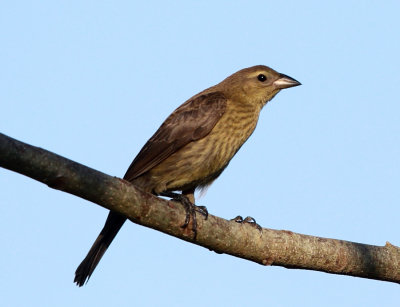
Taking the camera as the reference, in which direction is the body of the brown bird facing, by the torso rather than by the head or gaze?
to the viewer's right
